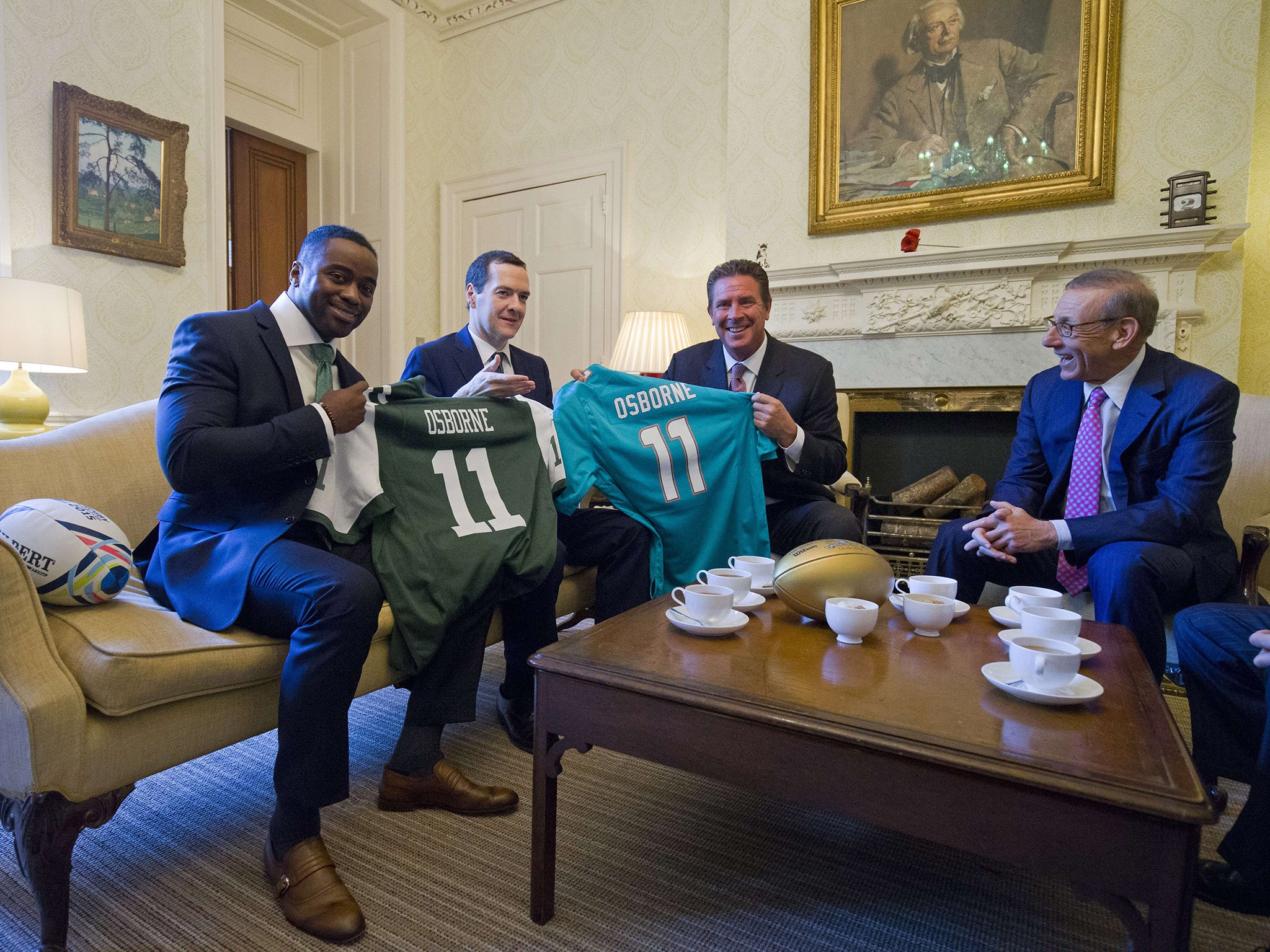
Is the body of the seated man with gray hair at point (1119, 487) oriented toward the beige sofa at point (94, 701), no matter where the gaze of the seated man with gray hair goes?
yes

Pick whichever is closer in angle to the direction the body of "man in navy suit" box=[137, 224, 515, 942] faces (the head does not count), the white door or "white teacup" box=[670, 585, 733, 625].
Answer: the white teacup

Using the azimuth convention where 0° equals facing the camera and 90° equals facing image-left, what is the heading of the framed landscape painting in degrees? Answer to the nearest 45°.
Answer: approximately 315°

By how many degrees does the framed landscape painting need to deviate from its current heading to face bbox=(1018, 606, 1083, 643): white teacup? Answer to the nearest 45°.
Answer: approximately 45° to its right

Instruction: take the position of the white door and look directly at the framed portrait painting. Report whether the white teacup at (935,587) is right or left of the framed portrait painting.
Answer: right

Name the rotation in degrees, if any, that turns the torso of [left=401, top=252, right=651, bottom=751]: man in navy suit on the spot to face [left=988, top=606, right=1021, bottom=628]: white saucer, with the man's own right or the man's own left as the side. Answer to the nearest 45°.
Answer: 0° — they already face it

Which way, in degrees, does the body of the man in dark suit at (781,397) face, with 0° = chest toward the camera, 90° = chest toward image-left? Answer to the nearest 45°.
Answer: approximately 0°

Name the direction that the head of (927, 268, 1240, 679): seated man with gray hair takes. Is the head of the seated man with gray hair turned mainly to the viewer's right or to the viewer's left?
to the viewer's left

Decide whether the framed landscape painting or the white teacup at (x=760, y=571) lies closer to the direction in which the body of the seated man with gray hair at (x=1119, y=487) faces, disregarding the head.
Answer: the white teacup
